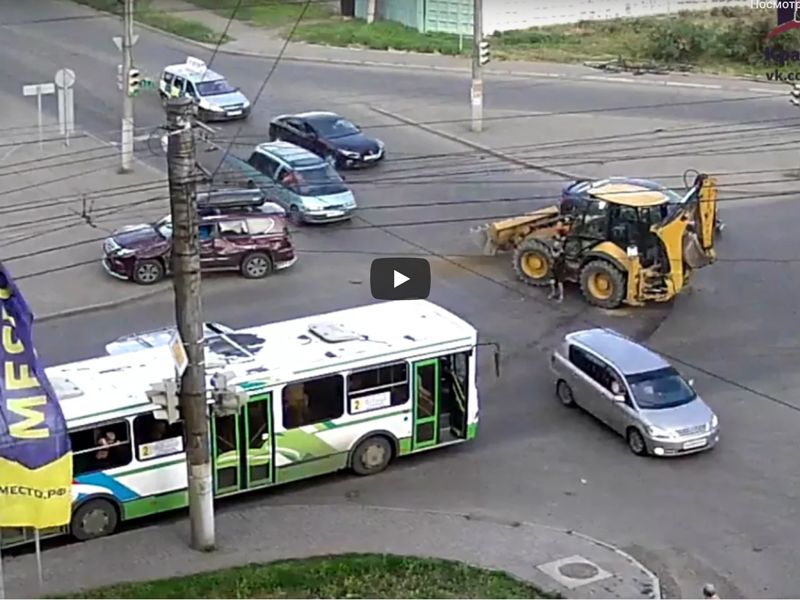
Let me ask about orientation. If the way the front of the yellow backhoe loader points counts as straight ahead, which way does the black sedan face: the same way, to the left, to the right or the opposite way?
the opposite way

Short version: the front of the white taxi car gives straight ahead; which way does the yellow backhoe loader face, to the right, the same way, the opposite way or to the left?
the opposite way

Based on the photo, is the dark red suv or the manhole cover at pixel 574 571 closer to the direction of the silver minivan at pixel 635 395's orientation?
the manhole cover

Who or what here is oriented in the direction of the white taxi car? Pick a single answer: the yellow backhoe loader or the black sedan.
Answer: the yellow backhoe loader

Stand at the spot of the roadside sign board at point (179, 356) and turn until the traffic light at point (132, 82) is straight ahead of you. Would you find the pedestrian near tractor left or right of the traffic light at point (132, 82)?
right

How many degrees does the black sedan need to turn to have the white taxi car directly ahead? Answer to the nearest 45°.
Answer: approximately 180°

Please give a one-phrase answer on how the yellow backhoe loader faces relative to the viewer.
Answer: facing away from the viewer and to the left of the viewer

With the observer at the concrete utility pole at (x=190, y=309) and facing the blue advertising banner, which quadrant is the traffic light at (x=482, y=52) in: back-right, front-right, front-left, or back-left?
back-right

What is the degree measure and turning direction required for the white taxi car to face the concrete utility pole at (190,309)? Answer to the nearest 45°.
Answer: approximately 45° to its right

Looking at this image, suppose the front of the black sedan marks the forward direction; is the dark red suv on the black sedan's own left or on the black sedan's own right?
on the black sedan's own right

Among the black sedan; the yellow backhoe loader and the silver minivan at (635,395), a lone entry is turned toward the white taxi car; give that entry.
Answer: the yellow backhoe loader

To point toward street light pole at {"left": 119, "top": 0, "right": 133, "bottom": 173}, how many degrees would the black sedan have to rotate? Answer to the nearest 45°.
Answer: approximately 90° to its right

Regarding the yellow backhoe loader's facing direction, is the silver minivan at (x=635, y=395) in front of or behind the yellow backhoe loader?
behind
